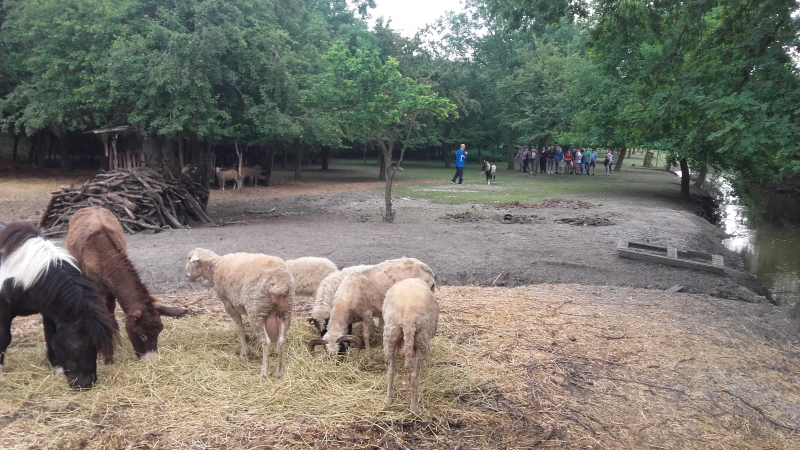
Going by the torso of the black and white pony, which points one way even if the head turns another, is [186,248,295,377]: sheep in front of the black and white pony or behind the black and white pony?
in front

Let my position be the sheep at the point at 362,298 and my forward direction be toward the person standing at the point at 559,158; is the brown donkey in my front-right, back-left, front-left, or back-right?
back-left

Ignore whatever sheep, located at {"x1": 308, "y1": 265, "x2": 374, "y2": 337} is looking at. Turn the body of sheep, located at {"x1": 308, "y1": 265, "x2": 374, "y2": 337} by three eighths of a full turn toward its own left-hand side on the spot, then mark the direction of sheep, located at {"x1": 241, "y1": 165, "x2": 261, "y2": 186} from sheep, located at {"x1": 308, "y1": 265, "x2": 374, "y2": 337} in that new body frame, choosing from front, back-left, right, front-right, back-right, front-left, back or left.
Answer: left

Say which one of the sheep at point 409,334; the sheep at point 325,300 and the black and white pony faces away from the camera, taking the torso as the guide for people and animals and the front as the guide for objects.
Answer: the sheep at point 409,334

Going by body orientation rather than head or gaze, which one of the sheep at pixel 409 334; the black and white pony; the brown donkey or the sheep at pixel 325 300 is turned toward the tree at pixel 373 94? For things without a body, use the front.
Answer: the sheep at pixel 409 334

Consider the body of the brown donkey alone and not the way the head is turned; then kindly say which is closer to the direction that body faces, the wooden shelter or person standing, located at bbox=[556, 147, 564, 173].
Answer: the person standing

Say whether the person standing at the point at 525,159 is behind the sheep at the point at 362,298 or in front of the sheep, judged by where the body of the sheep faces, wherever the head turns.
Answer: behind

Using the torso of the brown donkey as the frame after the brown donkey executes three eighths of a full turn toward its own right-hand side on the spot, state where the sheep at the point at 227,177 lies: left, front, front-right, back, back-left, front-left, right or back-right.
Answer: right

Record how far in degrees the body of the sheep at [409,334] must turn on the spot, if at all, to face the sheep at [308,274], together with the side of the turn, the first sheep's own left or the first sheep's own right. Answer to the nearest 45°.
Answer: approximately 45° to the first sheep's own left

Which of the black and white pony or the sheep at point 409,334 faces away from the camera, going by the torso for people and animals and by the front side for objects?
the sheep

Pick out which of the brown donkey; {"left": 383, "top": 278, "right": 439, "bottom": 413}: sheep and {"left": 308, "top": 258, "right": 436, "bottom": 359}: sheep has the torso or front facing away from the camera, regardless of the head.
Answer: {"left": 383, "top": 278, "right": 439, "bottom": 413}: sheep

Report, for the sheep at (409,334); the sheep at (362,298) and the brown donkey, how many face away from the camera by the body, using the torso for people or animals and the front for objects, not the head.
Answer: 1

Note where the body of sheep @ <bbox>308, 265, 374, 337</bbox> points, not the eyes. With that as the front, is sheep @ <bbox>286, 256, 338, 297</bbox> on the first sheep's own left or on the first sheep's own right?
on the first sheep's own right

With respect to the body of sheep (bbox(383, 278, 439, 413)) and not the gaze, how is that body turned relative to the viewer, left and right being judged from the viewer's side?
facing away from the viewer

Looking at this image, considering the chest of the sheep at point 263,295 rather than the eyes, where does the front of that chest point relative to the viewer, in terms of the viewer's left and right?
facing away from the viewer and to the left of the viewer
